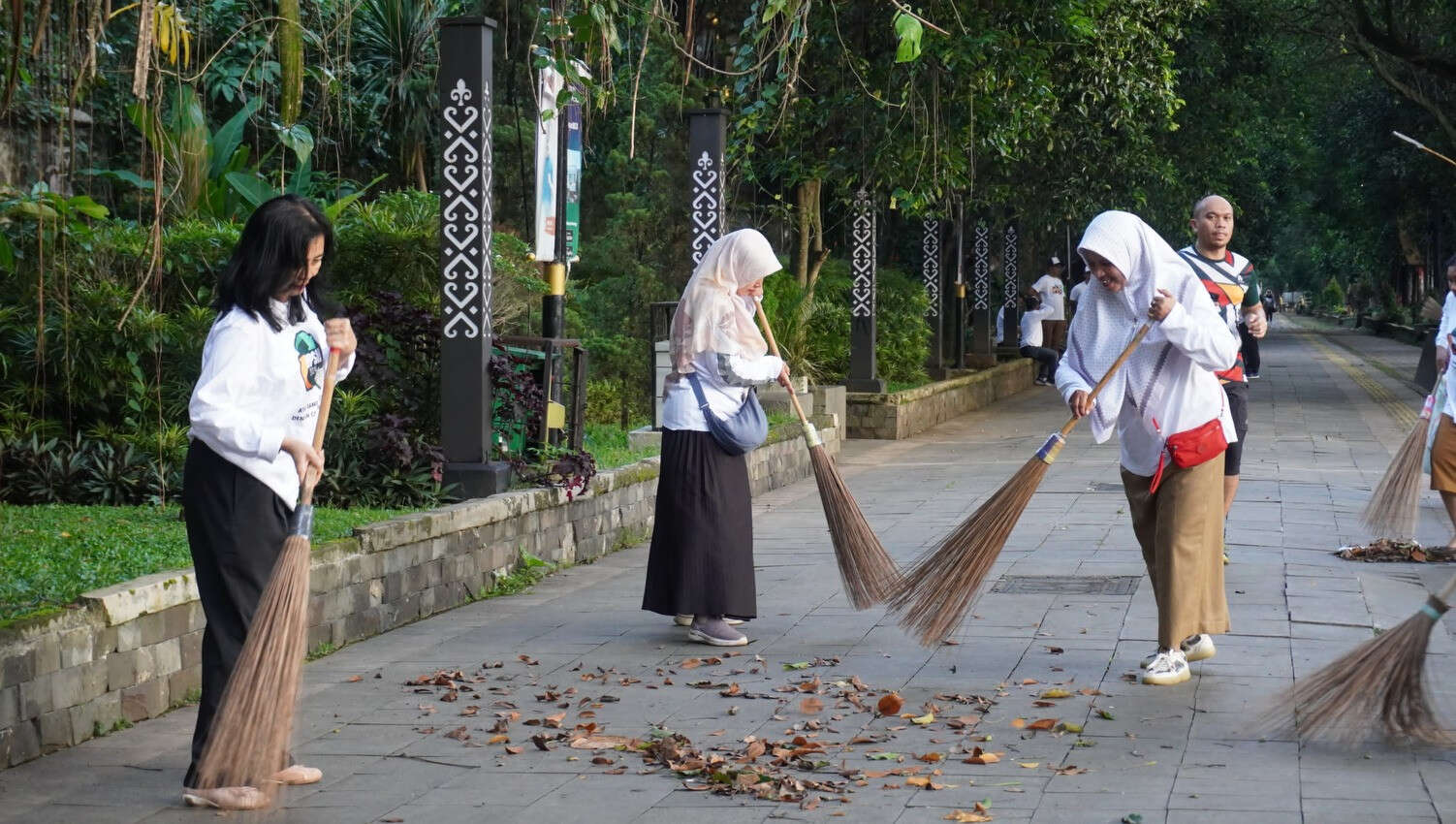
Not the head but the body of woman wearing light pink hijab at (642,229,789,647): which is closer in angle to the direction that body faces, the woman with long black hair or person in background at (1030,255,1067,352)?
the person in background

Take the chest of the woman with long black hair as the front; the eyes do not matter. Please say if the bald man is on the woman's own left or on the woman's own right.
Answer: on the woman's own left

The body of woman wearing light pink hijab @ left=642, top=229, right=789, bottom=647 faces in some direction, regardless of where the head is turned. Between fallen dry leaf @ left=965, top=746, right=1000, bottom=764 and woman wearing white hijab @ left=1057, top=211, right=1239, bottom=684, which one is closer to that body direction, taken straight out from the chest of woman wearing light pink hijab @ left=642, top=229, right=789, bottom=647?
the woman wearing white hijab

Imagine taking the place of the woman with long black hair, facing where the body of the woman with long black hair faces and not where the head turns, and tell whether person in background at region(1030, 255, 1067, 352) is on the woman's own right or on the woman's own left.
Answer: on the woman's own left

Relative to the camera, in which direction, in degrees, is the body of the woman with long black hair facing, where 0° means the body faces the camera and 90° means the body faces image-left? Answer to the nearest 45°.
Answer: approximately 315°

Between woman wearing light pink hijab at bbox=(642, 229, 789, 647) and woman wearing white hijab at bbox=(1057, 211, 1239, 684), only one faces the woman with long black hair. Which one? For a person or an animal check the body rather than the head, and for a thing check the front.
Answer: woman wearing white hijab at bbox=(1057, 211, 1239, 684)

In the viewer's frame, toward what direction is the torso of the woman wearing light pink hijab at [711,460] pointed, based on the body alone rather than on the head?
to the viewer's right

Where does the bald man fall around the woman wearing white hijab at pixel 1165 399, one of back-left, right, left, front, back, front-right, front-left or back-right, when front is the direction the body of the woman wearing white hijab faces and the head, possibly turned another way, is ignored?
back-right

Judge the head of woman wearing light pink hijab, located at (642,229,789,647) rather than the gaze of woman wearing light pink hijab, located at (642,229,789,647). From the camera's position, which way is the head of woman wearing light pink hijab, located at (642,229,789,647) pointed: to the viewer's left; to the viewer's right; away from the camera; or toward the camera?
to the viewer's right

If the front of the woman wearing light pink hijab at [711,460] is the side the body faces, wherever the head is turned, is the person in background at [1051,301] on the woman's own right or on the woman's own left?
on the woman's own left

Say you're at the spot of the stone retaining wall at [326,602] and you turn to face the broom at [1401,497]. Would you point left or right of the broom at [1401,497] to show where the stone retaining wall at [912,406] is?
left
